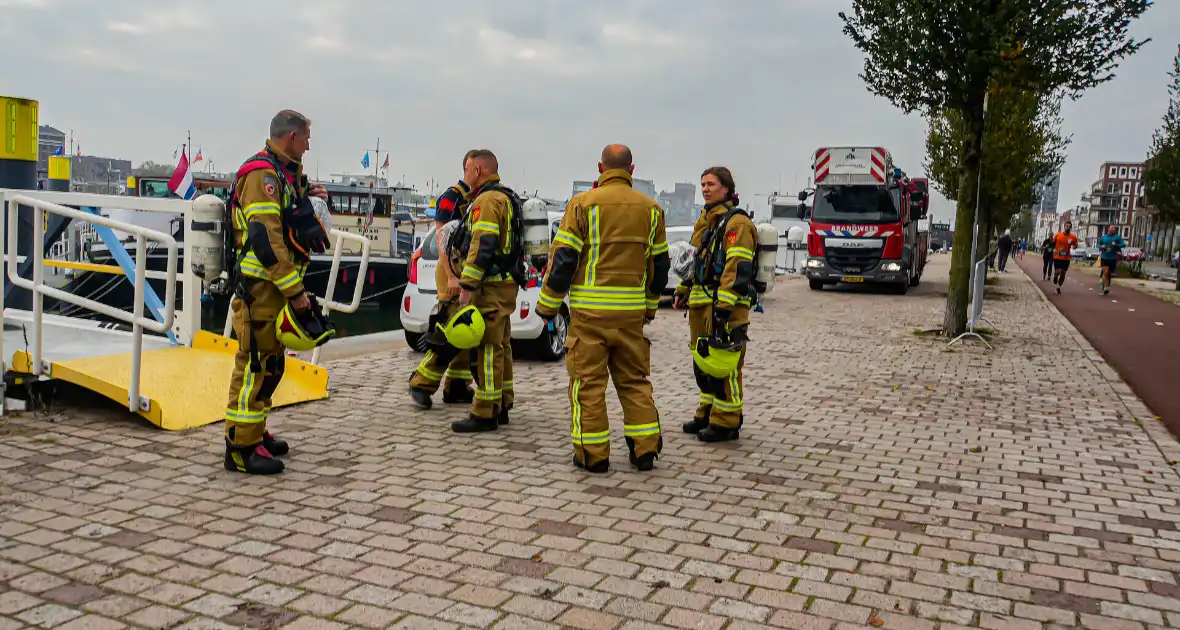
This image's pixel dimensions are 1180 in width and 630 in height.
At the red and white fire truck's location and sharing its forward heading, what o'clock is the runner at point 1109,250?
The runner is roughly at 8 o'clock from the red and white fire truck.

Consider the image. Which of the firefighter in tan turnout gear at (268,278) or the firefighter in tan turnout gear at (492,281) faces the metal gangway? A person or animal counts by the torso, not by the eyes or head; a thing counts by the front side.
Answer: the firefighter in tan turnout gear at (492,281)

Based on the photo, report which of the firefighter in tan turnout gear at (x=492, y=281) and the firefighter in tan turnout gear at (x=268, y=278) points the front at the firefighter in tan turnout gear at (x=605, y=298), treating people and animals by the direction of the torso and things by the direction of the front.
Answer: the firefighter in tan turnout gear at (x=268, y=278)

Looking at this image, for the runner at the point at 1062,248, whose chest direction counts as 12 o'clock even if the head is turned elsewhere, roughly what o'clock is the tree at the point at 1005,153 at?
The tree is roughly at 1 o'clock from the runner.

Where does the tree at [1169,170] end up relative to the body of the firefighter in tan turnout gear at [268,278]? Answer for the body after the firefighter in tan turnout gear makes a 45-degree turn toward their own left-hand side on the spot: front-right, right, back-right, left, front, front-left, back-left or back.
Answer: front

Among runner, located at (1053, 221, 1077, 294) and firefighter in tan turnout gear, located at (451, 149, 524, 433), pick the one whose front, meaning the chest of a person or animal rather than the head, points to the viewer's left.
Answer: the firefighter in tan turnout gear

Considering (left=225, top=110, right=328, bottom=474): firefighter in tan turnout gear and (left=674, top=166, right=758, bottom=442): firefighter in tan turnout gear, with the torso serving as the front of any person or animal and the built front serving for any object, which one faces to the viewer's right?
(left=225, top=110, right=328, bottom=474): firefighter in tan turnout gear

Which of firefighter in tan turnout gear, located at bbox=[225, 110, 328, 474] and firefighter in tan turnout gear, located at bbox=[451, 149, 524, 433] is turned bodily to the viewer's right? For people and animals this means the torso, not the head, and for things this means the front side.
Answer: firefighter in tan turnout gear, located at bbox=[225, 110, 328, 474]

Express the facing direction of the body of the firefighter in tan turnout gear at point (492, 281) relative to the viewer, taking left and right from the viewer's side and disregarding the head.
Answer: facing to the left of the viewer

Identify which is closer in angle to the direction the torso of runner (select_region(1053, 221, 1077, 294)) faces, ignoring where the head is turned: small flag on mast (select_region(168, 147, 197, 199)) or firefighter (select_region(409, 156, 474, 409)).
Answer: the firefighter

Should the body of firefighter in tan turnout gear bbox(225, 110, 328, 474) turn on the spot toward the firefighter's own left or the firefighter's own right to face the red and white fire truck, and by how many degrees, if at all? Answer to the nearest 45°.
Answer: approximately 45° to the firefighter's own left

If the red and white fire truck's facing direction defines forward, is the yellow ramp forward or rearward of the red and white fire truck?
forward

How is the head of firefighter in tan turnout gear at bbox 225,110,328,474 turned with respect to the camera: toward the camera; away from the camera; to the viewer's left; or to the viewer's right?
to the viewer's right

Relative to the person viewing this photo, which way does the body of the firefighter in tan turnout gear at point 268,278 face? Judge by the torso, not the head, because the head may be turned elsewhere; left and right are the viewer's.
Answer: facing to the right of the viewer

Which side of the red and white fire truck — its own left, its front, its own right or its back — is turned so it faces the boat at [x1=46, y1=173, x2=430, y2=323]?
right

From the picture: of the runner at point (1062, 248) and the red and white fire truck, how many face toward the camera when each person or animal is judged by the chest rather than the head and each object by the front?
2
